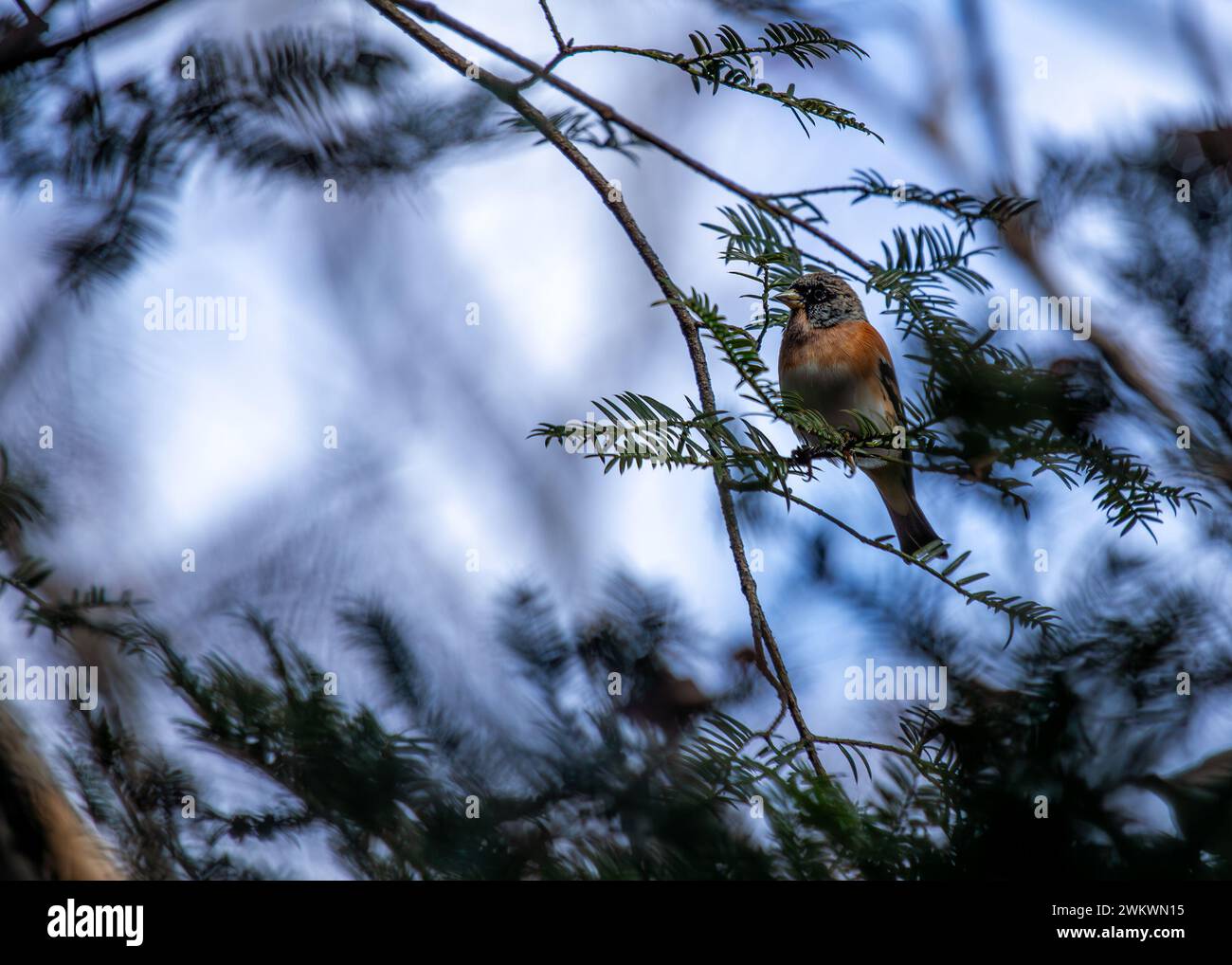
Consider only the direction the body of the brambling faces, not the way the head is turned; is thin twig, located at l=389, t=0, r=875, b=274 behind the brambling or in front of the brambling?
in front

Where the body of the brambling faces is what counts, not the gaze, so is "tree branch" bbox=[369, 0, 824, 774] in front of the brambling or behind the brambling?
in front

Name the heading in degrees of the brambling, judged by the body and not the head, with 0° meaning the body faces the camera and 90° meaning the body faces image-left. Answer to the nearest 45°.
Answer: approximately 45°
